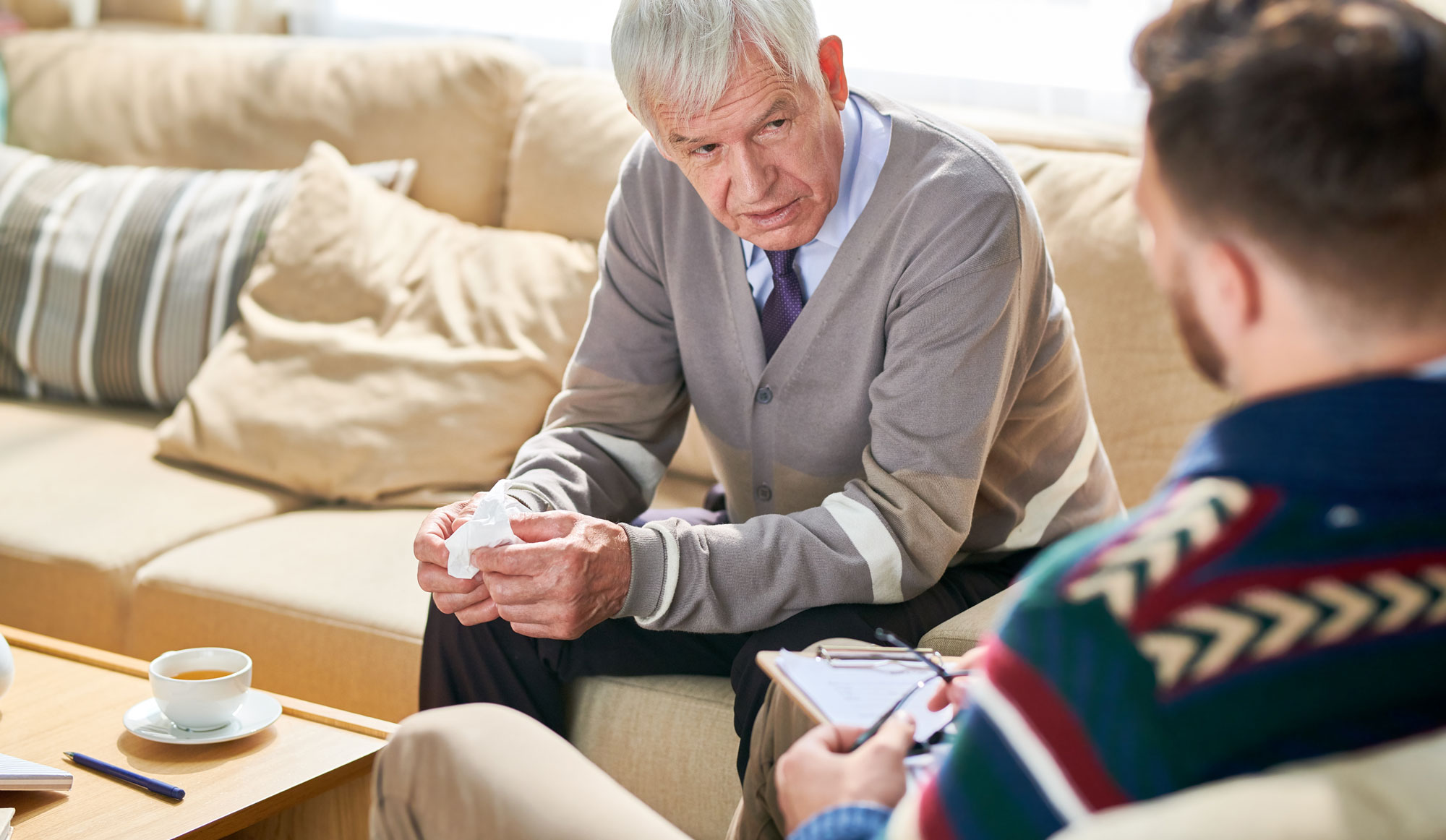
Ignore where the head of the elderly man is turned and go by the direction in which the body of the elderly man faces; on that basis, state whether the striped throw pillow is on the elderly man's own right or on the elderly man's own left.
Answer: on the elderly man's own right

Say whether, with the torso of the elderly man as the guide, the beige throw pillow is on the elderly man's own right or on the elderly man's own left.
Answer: on the elderly man's own right
